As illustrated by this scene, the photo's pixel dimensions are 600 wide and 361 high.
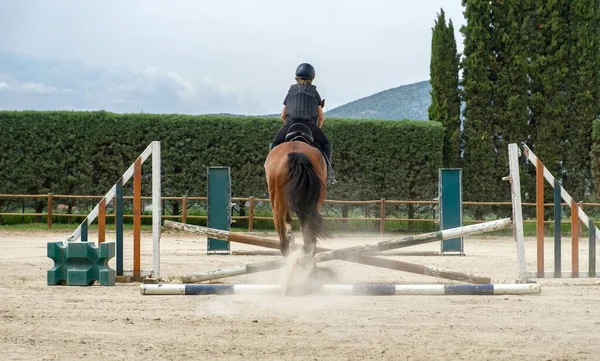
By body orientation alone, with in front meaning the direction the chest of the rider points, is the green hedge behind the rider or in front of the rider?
in front

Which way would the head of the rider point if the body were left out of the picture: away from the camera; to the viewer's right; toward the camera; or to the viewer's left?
away from the camera

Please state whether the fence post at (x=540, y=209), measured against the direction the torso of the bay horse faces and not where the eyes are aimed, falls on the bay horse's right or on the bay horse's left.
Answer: on the bay horse's right

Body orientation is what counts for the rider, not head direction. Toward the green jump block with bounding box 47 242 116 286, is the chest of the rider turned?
no

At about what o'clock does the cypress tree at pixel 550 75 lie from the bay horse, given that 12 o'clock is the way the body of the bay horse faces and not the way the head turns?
The cypress tree is roughly at 1 o'clock from the bay horse.

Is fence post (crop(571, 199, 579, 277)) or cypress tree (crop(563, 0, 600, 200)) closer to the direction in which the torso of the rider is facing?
the cypress tree

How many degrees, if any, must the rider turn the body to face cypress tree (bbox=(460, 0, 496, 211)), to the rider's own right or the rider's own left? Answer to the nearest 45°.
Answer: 0° — they already face it

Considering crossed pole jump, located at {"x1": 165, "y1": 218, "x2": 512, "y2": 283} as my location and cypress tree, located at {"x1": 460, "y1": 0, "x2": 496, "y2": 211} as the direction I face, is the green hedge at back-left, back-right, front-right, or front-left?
front-left

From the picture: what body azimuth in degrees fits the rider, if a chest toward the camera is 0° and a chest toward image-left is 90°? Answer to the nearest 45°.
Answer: approximately 180°

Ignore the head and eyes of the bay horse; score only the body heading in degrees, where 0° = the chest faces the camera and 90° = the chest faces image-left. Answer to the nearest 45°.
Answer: approximately 180°

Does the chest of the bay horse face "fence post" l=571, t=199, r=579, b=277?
no
